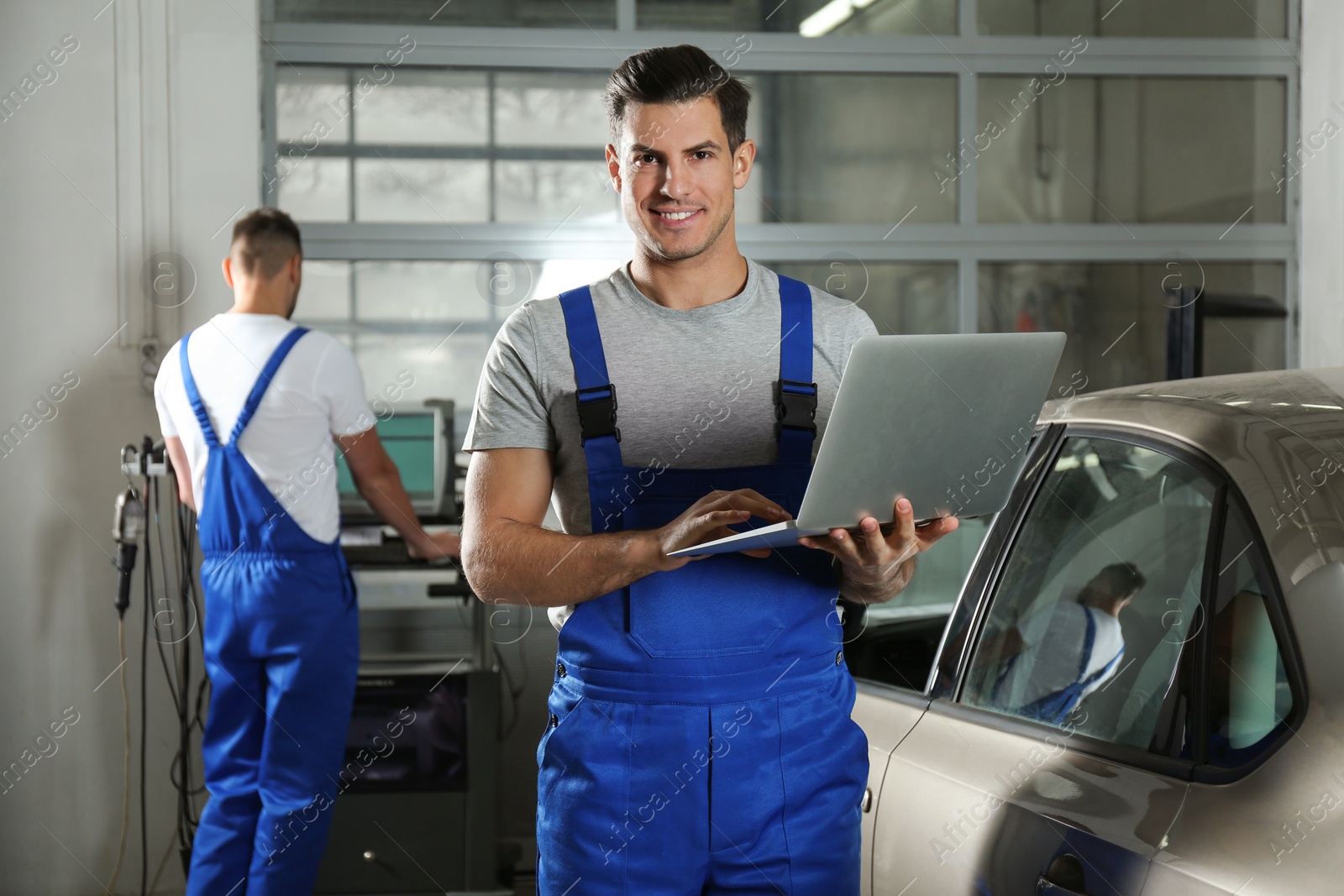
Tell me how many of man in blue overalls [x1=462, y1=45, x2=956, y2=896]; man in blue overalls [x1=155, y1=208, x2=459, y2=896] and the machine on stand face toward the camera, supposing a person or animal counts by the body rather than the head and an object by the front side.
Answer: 2

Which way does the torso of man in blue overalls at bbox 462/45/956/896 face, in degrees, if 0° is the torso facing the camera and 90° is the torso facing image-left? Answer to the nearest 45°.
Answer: approximately 0°

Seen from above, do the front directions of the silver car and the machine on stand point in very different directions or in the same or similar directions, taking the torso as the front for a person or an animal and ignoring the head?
very different directions

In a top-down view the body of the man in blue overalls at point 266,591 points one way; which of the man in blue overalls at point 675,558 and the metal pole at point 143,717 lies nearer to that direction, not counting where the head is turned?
the metal pole

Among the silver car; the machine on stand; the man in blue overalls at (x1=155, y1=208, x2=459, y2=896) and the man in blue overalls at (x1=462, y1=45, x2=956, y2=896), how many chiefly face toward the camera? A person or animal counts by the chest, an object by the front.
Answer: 2

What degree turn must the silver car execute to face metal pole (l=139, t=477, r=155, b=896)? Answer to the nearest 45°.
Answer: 0° — it already faces it

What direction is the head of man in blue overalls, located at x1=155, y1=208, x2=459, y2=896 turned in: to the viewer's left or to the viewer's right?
to the viewer's right
